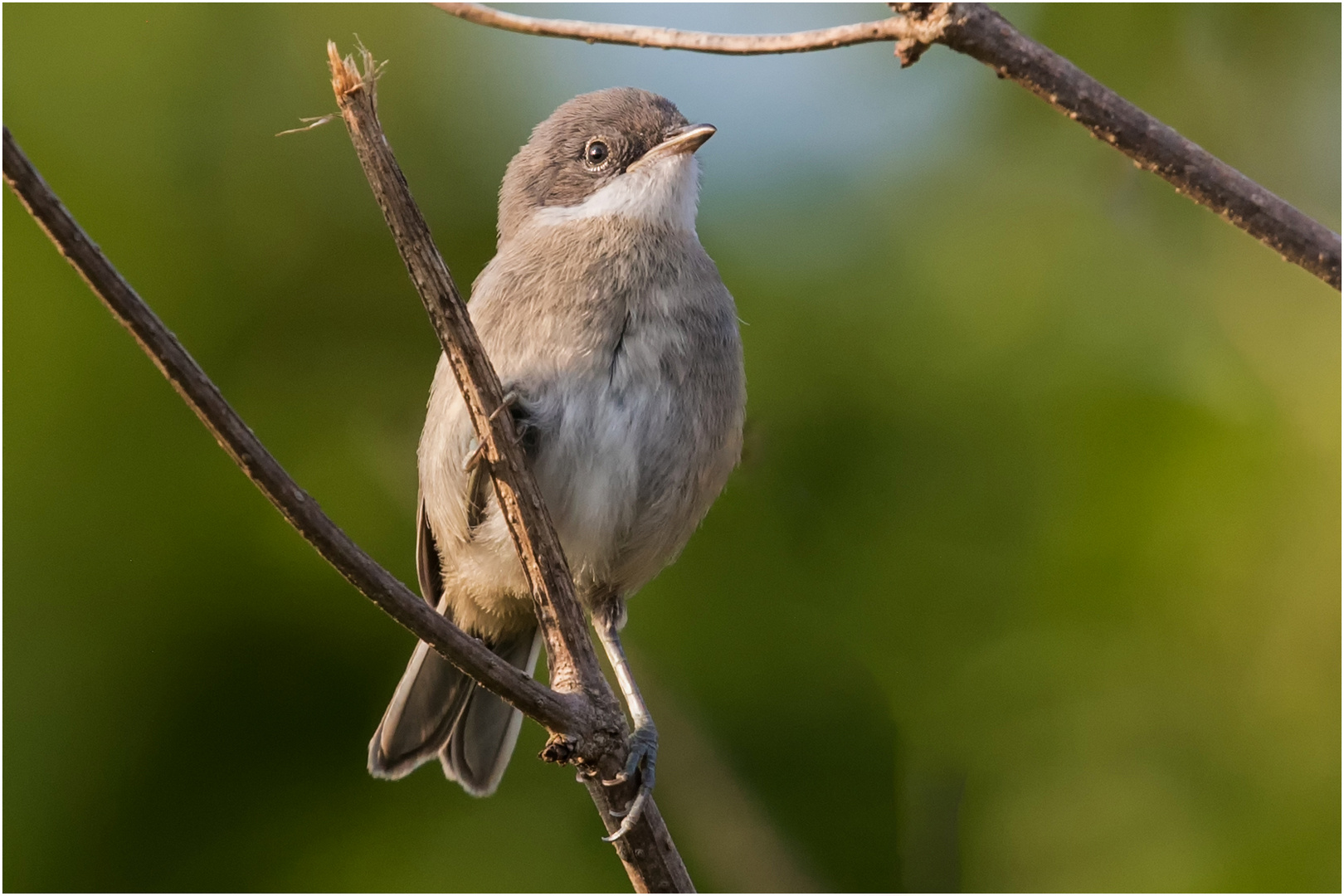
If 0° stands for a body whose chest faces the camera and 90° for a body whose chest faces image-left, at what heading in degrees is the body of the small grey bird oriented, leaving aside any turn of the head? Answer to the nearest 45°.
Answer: approximately 315°
